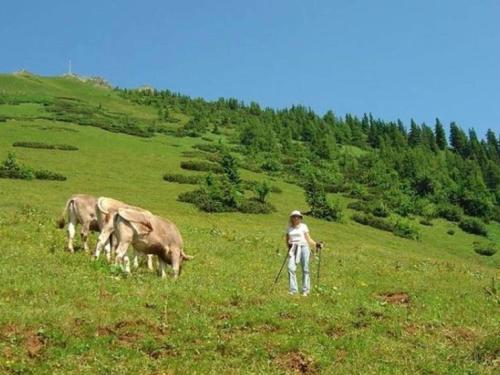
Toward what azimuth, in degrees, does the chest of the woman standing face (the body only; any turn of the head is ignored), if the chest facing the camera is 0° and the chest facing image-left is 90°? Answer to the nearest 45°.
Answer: approximately 0°

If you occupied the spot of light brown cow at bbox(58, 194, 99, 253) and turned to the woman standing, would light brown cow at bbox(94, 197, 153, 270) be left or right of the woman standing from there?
right

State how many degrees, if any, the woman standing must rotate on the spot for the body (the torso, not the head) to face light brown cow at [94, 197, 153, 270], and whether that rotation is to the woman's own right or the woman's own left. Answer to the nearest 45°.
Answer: approximately 90° to the woman's own right

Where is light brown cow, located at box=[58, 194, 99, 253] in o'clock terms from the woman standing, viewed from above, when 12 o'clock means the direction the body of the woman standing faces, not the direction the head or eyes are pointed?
The light brown cow is roughly at 4 o'clock from the woman standing.

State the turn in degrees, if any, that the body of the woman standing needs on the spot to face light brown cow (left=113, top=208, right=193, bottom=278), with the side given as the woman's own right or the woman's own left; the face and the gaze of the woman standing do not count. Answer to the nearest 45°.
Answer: approximately 90° to the woman's own right
